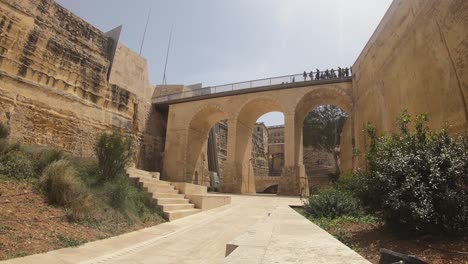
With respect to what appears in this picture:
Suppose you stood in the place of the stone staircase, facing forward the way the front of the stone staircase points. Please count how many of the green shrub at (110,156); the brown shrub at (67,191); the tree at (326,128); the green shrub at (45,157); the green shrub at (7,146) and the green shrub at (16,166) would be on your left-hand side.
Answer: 1

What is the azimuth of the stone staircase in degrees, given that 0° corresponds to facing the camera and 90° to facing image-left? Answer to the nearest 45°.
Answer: approximately 315°

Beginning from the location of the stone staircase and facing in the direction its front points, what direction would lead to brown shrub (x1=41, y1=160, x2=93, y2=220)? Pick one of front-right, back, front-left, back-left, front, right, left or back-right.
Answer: right

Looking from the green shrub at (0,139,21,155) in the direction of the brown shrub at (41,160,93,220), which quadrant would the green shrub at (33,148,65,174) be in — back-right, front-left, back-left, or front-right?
front-left

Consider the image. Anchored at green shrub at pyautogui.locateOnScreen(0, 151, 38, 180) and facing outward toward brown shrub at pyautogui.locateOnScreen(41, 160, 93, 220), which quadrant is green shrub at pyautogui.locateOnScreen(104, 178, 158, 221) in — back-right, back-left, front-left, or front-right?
front-left

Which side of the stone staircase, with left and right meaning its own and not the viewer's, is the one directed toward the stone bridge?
left

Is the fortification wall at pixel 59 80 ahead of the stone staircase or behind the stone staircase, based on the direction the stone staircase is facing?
behind

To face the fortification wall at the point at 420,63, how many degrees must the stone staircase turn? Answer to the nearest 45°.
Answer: approximately 45° to its left

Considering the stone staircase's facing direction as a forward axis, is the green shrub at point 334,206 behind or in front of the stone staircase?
in front

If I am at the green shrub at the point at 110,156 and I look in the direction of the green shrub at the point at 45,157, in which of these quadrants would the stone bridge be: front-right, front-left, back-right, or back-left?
back-right

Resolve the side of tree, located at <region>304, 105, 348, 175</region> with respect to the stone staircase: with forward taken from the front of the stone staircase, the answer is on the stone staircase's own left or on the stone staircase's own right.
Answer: on the stone staircase's own left

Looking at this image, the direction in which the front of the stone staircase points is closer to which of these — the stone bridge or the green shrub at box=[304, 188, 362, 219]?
the green shrub
